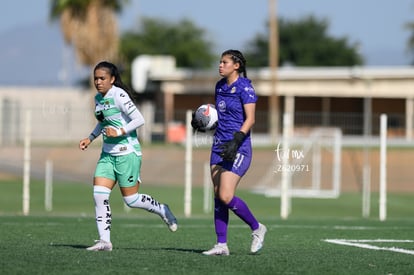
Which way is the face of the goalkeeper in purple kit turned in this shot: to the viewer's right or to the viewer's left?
to the viewer's left

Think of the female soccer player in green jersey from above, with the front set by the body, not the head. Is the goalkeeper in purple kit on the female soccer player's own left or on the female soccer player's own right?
on the female soccer player's own left

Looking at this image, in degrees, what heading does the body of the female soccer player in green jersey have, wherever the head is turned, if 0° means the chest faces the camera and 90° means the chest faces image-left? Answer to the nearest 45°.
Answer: approximately 45°

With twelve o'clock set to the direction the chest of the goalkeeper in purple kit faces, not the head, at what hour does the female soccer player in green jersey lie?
The female soccer player in green jersey is roughly at 2 o'clock from the goalkeeper in purple kit.
